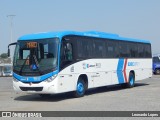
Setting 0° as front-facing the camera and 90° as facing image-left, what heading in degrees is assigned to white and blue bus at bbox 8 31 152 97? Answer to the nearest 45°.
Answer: approximately 45°
